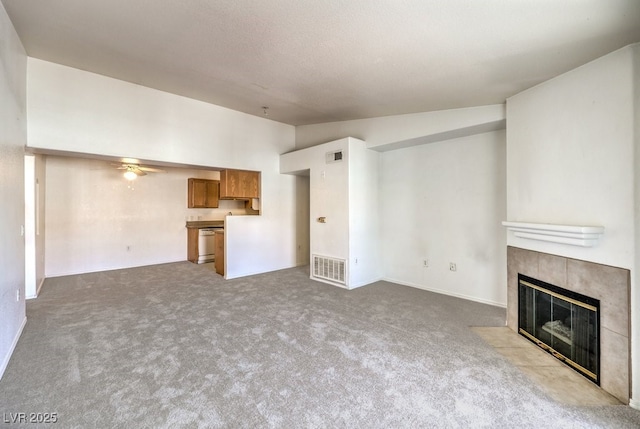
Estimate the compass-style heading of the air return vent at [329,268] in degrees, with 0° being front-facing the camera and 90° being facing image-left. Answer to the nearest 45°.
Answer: approximately 45°

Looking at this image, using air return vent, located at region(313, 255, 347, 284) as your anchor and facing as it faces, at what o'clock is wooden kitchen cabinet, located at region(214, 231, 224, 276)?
The wooden kitchen cabinet is roughly at 2 o'clock from the air return vent.

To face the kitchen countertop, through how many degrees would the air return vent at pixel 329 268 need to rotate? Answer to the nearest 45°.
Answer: approximately 90° to its right

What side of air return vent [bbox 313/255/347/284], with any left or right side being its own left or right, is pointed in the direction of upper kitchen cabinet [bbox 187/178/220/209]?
right

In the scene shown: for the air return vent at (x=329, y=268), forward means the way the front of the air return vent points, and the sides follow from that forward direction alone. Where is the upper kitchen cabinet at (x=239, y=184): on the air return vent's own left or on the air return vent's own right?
on the air return vent's own right
